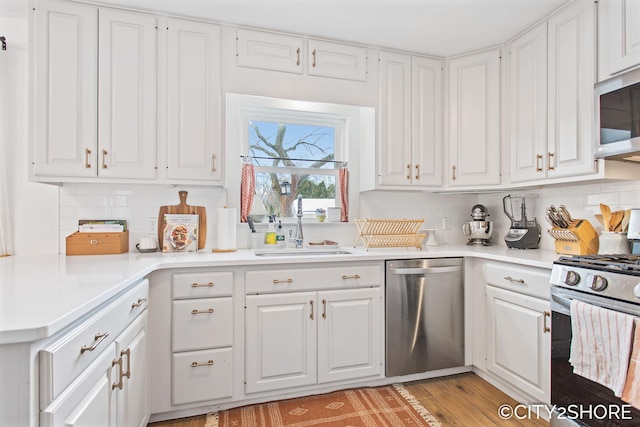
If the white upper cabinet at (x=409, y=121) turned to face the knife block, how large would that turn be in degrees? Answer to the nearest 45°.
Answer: approximately 45° to its left

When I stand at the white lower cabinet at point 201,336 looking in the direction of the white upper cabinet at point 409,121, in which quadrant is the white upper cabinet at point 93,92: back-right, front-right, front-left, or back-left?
back-left

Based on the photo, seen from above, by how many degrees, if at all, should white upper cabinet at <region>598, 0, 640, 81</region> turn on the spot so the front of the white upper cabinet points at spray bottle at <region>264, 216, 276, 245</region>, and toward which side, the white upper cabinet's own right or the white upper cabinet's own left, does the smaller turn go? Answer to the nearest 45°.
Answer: approximately 45° to the white upper cabinet's own right

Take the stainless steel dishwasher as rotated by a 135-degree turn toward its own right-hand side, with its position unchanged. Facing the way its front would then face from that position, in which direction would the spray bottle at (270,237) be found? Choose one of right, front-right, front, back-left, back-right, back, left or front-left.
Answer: front

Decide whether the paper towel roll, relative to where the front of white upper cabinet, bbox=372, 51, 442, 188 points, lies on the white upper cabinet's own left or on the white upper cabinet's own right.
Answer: on the white upper cabinet's own right

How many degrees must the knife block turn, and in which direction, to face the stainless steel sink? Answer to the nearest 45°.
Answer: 0° — it already faces it

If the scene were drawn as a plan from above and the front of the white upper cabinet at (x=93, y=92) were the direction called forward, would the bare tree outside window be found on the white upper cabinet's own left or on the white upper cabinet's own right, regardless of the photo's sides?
on the white upper cabinet's own left

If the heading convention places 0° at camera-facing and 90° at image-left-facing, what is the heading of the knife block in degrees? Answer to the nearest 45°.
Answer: approximately 45°

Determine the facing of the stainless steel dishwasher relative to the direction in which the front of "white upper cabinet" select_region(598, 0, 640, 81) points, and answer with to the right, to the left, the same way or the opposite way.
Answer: to the left

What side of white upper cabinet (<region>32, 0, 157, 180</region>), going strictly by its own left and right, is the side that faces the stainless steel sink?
left

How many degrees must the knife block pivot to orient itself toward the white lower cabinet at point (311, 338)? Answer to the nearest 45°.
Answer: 0° — it already faces it

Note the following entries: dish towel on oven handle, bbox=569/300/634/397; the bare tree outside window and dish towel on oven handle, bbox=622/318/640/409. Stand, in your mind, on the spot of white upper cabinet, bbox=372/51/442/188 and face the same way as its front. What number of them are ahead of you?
2

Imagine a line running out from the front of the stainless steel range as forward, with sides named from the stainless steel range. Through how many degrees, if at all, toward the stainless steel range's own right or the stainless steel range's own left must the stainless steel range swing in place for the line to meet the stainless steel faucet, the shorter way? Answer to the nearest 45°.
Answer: approximately 45° to the stainless steel range's own right

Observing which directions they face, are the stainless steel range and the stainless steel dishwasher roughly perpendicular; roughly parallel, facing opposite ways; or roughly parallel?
roughly perpendicular

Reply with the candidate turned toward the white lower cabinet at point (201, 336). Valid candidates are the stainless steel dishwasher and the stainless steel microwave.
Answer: the stainless steel microwave
